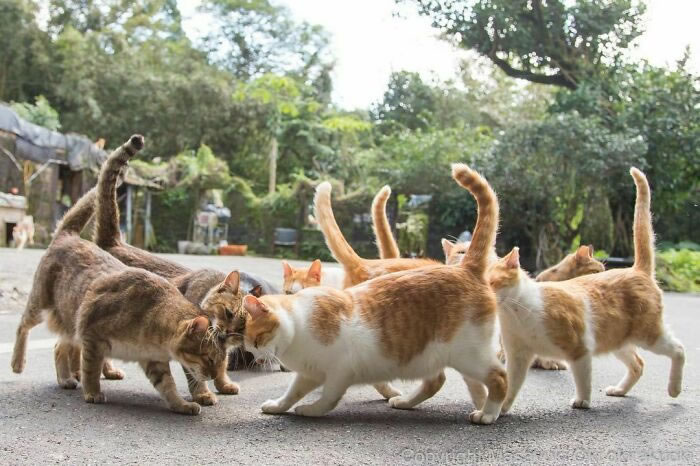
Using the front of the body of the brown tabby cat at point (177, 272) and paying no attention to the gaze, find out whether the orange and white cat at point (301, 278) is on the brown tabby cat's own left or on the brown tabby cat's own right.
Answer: on the brown tabby cat's own left

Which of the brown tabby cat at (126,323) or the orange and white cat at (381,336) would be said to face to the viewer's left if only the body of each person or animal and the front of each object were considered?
the orange and white cat

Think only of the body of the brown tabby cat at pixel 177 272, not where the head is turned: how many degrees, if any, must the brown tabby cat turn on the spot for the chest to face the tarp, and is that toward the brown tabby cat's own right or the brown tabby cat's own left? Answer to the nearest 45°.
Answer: approximately 135° to the brown tabby cat's own left

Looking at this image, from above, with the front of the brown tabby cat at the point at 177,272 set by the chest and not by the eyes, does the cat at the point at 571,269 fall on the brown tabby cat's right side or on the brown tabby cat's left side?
on the brown tabby cat's left side

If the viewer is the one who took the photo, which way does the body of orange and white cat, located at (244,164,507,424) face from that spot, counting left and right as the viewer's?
facing to the left of the viewer

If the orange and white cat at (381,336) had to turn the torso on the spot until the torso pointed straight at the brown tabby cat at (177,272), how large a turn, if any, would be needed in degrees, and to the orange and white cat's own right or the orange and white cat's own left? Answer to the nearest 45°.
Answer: approximately 45° to the orange and white cat's own right

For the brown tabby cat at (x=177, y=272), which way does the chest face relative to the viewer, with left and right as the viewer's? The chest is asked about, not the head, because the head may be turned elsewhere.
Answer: facing the viewer and to the right of the viewer

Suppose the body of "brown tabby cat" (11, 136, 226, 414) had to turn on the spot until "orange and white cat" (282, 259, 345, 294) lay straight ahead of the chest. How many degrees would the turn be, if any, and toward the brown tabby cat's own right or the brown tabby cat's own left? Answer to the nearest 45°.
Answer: approximately 90° to the brown tabby cat's own left

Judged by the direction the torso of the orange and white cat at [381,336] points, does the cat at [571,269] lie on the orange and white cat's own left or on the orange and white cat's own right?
on the orange and white cat's own right

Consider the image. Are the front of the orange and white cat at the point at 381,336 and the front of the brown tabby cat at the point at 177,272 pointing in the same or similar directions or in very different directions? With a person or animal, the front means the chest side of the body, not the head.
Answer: very different directions

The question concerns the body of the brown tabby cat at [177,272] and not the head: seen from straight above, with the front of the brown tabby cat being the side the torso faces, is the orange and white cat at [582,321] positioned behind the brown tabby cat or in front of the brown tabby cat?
in front

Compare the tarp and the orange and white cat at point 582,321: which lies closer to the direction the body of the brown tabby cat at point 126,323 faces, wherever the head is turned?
the orange and white cat

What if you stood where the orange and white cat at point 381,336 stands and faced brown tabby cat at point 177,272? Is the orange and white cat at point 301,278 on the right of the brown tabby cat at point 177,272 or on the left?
right

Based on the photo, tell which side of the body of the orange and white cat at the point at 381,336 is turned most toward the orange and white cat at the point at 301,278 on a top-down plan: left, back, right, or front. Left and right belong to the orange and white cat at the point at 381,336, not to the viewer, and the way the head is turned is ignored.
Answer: right

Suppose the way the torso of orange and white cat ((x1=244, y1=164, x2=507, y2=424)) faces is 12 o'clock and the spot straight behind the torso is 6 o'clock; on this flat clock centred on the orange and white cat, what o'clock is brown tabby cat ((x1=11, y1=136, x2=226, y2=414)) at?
The brown tabby cat is roughly at 12 o'clock from the orange and white cat.
